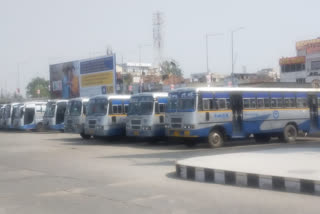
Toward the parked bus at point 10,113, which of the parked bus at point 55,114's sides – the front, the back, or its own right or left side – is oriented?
right

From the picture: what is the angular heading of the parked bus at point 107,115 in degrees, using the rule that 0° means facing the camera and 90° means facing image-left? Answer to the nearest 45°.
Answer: approximately 45°

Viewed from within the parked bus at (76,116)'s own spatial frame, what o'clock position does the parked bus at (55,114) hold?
the parked bus at (55,114) is roughly at 4 o'clock from the parked bus at (76,116).

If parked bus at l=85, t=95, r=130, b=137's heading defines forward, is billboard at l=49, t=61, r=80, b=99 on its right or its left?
on its right

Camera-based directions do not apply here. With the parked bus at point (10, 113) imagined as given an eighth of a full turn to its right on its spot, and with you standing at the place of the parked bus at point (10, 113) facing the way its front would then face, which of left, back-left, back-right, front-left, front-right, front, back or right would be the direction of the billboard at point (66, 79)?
back-right

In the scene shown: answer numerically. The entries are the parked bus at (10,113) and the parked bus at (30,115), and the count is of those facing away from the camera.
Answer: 0

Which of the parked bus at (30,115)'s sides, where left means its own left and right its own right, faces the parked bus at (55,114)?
left

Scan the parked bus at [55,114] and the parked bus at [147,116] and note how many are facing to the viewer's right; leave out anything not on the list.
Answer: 0

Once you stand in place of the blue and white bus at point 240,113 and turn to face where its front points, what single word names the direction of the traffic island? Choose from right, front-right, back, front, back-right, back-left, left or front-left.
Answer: front-left

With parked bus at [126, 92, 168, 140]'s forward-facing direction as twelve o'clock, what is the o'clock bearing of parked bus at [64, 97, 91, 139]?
parked bus at [64, 97, 91, 139] is roughly at 3 o'clock from parked bus at [126, 92, 168, 140].

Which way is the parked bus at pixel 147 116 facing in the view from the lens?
facing the viewer and to the left of the viewer

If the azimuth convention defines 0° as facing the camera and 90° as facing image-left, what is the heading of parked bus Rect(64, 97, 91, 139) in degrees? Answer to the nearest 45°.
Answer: approximately 45°
